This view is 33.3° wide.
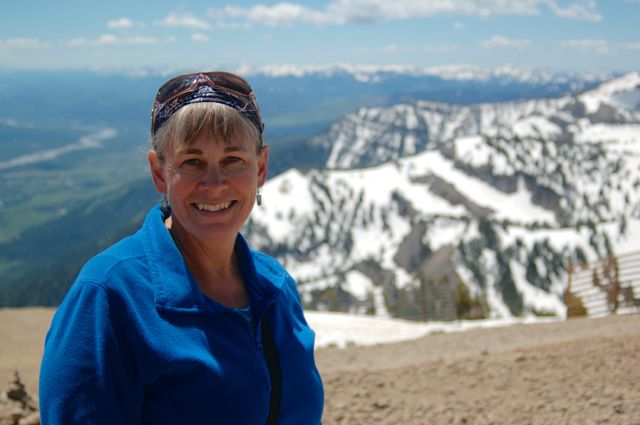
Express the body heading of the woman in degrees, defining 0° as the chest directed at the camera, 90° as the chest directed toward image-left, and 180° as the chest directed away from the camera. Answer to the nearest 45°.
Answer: approximately 315°
